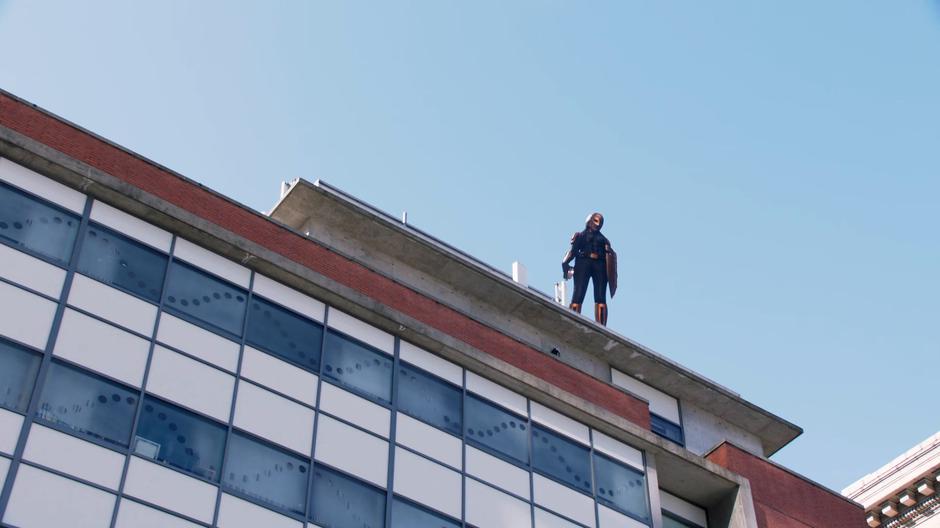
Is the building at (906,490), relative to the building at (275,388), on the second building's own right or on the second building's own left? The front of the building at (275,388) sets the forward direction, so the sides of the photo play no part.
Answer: on the second building's own left
